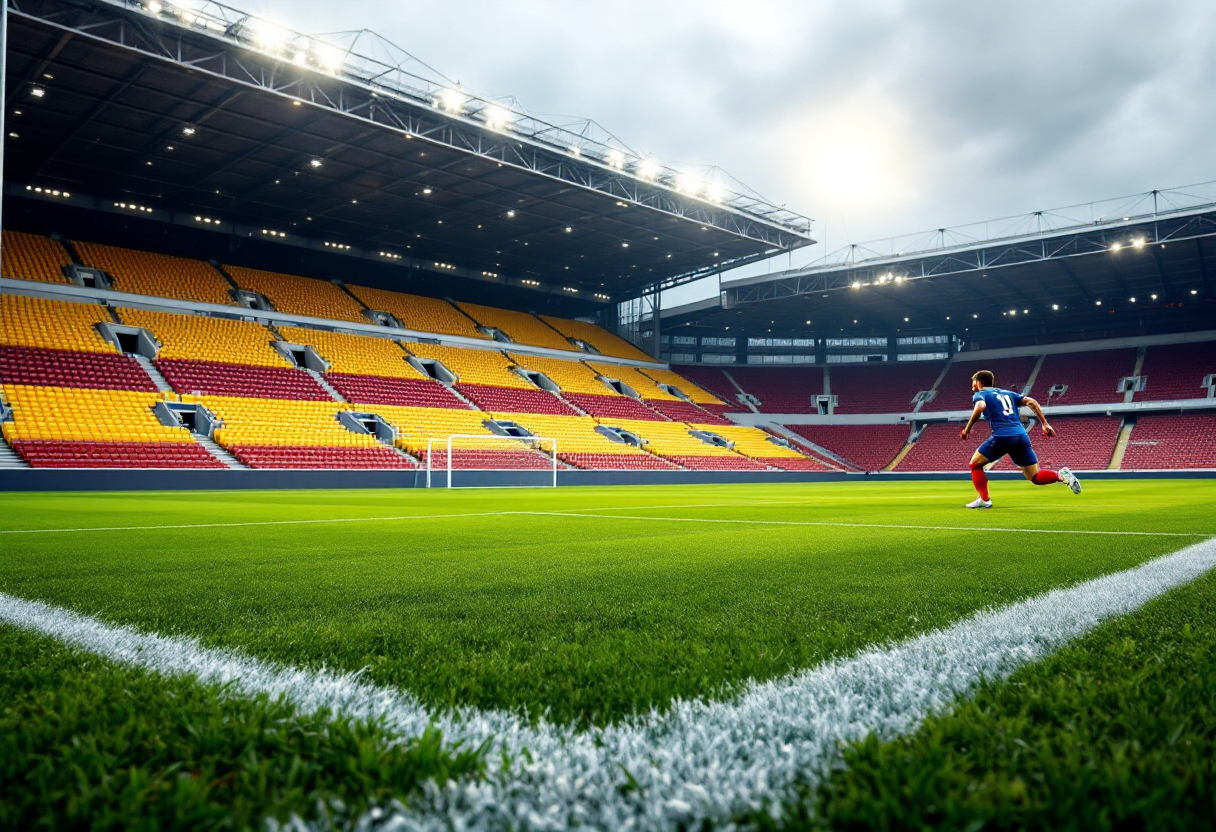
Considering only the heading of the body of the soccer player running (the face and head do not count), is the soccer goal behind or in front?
in front

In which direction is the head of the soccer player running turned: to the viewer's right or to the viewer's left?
to the viewer's left

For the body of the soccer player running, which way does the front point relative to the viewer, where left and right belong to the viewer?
facing away from the viewer and to the left of the viewer
